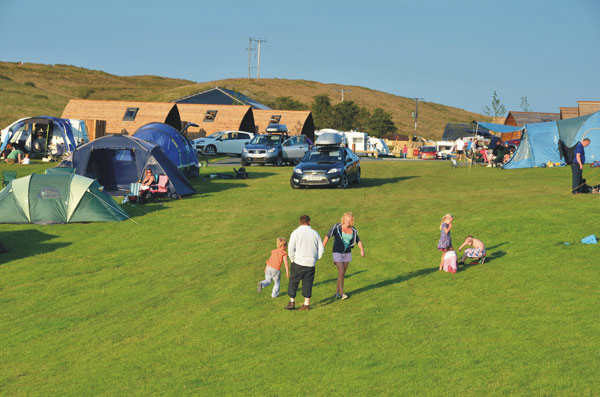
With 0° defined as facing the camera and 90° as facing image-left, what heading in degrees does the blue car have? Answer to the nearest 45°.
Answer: approximately 45°

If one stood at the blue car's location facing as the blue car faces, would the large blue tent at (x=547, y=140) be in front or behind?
behind

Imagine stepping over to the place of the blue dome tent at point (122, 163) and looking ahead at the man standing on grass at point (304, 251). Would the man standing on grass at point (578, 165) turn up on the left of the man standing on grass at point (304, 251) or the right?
left

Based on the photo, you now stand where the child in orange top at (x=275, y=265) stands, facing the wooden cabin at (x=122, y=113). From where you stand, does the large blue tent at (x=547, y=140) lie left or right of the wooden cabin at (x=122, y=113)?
right

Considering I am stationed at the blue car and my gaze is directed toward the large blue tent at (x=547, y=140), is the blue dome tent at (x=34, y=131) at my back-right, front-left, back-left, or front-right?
back-left

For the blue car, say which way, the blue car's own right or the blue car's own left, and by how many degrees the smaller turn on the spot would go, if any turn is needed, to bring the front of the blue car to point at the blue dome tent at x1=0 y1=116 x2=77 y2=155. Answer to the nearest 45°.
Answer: approximately 90° to the blue car's own right

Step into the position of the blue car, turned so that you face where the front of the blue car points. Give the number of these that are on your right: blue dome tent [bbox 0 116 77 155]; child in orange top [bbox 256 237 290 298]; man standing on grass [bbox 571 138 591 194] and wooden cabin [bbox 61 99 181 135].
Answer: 2

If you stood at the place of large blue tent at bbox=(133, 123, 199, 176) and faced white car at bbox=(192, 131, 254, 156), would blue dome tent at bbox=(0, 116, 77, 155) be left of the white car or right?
left

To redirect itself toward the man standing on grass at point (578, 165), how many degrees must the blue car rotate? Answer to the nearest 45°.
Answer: approximately 90° to its left

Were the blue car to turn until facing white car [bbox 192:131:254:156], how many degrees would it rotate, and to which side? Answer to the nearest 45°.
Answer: approximately 135° to its right

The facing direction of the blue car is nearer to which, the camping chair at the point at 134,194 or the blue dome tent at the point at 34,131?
the camping chair
